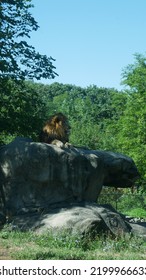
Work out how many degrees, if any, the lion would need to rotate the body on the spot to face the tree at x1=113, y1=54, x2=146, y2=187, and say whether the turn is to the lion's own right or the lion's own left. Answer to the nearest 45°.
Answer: approximately 135° to the lion's own left

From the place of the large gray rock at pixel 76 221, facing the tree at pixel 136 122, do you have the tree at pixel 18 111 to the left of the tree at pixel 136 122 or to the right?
left

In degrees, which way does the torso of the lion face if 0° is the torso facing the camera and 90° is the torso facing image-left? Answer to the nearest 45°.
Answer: approximately 315°
